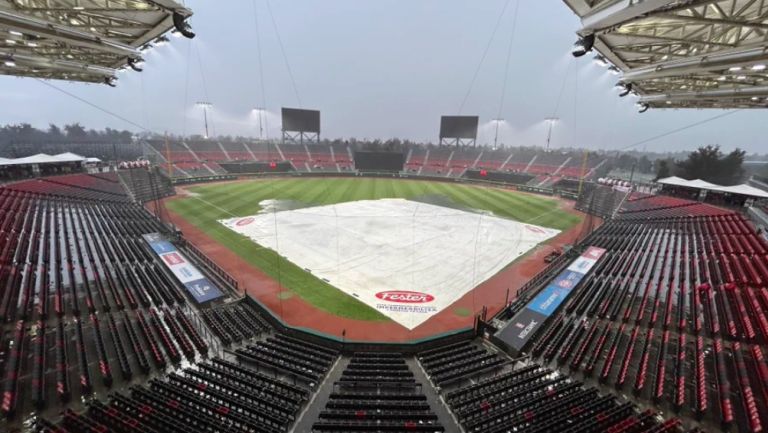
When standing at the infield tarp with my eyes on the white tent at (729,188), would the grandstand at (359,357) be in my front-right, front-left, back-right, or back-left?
back-right

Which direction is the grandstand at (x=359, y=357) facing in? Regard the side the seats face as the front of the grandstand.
away from the camera

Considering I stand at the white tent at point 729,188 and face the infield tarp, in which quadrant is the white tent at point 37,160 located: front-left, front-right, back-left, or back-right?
front-right

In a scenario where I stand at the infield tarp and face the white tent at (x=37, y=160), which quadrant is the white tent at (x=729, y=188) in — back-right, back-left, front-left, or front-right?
back-right

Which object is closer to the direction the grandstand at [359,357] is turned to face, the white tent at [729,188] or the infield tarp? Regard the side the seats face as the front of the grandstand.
the infield tarp

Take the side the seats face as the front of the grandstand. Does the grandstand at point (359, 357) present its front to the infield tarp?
yes

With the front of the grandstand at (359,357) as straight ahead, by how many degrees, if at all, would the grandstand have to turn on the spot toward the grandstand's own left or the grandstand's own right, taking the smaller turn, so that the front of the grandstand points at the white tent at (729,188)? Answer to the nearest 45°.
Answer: approximately 45° to the grandstand's own right

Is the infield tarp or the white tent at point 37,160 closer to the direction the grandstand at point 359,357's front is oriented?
the infield tarp
